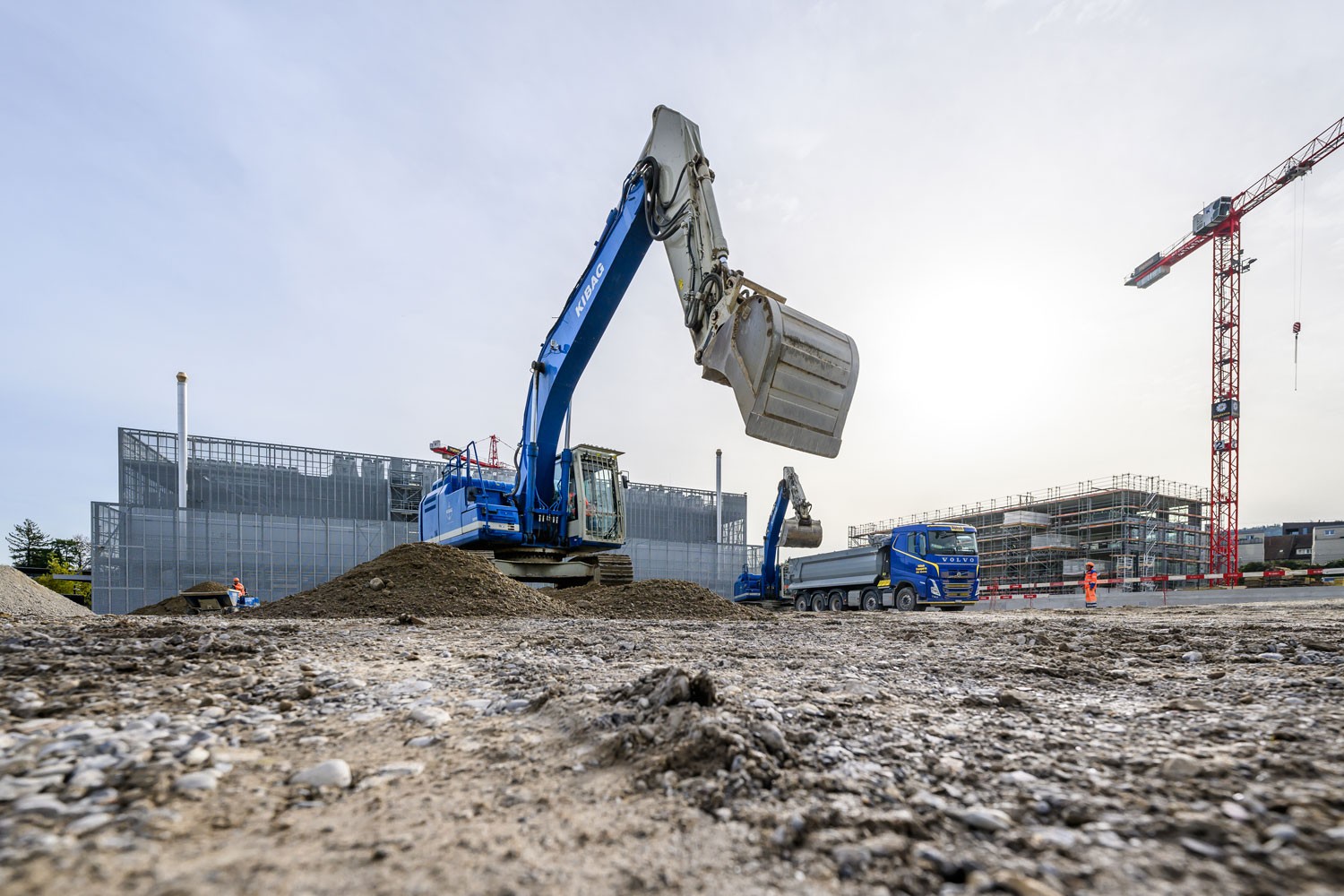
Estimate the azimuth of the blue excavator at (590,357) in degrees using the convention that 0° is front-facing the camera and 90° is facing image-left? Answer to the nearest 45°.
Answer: approximately 315°

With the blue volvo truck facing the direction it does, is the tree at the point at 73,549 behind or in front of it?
behind

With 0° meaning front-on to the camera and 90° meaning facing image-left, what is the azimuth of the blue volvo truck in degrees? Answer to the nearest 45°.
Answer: approximately 315°

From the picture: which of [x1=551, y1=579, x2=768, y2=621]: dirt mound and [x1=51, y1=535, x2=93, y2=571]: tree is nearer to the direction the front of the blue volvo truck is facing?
the dirt mound
